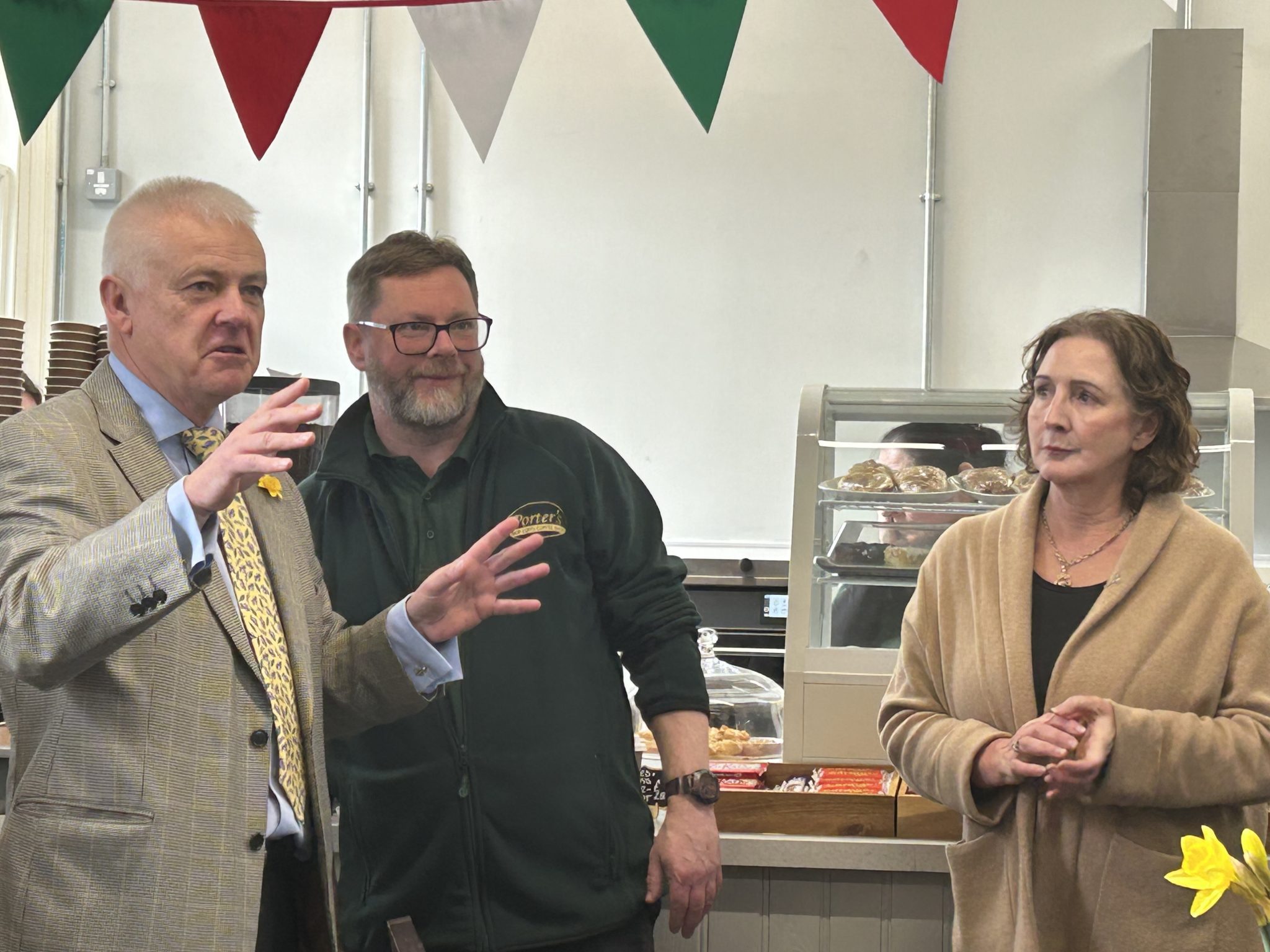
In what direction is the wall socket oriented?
toward the camera

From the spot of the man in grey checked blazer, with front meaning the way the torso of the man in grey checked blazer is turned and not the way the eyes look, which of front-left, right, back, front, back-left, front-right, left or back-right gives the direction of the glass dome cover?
left

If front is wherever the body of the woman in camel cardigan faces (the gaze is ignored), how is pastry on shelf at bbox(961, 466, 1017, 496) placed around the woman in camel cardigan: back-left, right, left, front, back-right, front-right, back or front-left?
back-right

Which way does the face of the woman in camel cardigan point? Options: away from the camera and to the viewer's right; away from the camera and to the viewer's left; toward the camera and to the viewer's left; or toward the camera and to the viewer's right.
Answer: toward the camera and to the viewer's left

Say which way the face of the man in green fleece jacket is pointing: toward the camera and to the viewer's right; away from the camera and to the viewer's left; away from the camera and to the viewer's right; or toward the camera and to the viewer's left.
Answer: toward the camera and to the viewer's right

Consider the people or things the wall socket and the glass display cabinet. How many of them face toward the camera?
2

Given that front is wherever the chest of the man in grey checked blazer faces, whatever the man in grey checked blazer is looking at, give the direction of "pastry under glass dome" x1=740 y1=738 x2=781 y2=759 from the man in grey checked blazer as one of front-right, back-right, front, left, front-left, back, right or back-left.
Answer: left

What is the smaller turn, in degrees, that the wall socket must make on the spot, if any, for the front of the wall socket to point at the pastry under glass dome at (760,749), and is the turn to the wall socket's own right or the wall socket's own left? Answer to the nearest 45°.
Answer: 0° — it already faces it

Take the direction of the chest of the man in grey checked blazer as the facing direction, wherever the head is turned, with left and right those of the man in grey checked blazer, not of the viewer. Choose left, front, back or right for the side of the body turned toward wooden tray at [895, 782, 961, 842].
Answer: left

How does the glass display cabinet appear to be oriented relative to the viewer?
toward the camera

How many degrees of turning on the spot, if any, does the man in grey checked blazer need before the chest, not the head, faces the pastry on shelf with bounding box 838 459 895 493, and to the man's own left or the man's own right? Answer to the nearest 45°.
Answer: approximately 90° to the man's own left

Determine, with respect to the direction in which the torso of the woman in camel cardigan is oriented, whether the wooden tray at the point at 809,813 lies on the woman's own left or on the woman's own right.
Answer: on the woman's own right
